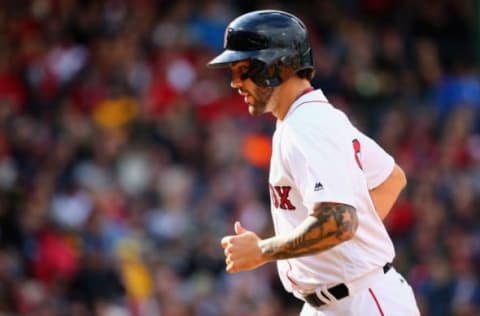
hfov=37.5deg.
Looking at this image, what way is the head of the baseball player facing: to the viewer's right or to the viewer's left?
to the viewer's left

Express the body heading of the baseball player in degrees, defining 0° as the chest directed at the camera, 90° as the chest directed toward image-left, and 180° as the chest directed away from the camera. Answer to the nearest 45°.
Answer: approximately 90°
